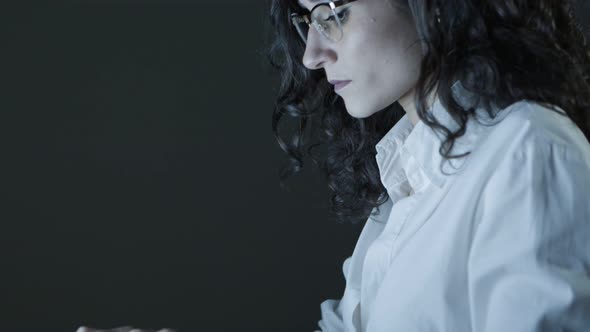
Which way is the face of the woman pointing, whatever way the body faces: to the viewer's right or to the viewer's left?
to the viewer's left

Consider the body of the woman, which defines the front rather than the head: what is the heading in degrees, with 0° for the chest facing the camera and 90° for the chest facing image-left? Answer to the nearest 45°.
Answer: approximately 45°
